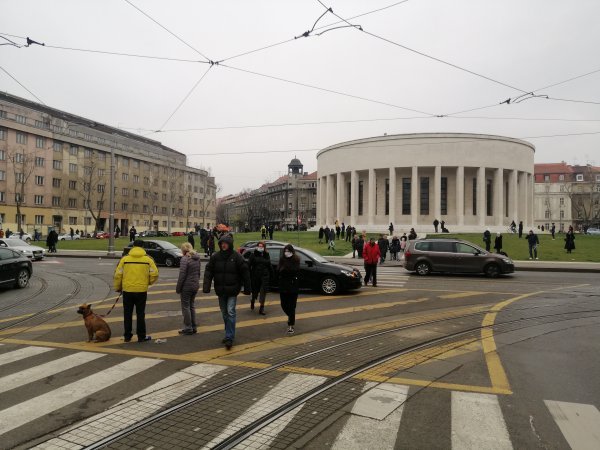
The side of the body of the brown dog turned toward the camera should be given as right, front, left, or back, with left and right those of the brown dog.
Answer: left

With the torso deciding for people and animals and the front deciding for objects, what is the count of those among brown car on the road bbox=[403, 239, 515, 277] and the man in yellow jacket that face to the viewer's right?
1

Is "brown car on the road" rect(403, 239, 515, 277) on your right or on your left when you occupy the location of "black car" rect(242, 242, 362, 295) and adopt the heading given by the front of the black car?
on your left

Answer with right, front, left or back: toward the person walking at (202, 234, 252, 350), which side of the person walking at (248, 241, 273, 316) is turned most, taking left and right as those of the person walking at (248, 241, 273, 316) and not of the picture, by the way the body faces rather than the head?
front

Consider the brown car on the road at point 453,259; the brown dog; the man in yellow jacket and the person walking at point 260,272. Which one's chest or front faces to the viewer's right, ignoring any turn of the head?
the brown car on the road

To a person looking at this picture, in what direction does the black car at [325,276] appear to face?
facing the viewer and to the right of the viewer

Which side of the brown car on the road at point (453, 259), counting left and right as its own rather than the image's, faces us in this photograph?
right

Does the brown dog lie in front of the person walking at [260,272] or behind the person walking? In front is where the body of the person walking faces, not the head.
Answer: in front

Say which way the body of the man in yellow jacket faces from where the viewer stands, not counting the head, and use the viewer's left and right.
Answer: facing away from the viewer

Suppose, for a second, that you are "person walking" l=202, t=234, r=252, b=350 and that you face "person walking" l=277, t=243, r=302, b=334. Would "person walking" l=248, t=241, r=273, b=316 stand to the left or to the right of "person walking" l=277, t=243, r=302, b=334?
left

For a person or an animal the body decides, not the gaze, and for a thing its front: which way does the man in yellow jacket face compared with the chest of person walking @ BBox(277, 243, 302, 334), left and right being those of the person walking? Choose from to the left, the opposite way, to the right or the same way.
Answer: the opposite way

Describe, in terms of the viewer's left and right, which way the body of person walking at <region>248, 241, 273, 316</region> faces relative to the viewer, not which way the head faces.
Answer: facing the viewer

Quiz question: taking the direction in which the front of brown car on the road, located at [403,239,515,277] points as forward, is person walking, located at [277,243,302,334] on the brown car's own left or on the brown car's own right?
on the brown car's own right

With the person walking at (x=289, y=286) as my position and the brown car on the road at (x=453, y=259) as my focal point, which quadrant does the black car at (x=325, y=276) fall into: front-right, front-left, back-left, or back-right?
front-left

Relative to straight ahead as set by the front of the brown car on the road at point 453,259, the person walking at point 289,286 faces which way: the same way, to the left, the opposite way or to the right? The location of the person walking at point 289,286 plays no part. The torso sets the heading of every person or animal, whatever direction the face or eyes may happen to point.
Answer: to the right
